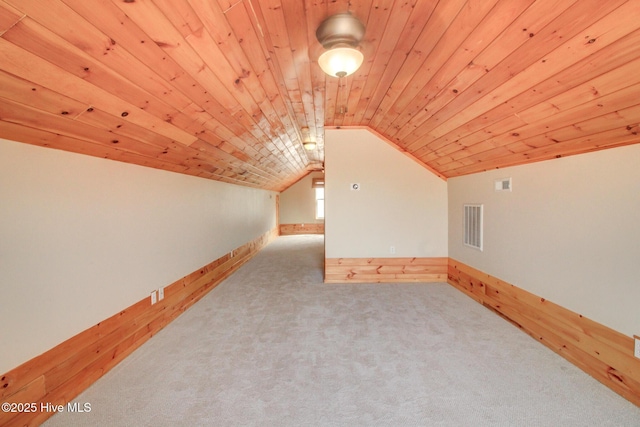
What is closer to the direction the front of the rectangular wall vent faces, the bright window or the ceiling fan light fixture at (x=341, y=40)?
the ceiling fan light fixture

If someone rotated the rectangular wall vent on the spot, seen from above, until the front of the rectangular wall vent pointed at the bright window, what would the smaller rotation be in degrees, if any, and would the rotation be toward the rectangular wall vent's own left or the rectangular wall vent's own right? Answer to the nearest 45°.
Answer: approximately 90° to the rectangular wall vent's own right

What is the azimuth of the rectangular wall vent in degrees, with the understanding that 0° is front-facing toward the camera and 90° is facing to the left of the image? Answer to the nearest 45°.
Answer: approximately 45°

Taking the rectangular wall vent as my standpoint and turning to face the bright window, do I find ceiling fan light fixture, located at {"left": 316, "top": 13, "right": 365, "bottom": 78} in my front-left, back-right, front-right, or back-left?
back-left

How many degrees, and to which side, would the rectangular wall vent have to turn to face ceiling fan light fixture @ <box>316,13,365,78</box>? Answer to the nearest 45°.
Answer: approximately 45° to its left

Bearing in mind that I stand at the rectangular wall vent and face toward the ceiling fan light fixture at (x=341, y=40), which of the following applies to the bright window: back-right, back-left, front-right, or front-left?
back-right
